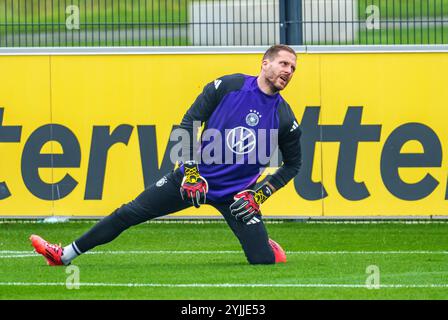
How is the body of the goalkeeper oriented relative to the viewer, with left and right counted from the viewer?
facing the viewer

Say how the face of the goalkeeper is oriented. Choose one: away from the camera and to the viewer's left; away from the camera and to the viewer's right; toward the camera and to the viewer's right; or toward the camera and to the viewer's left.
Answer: toward the camera and to the viewer's right
